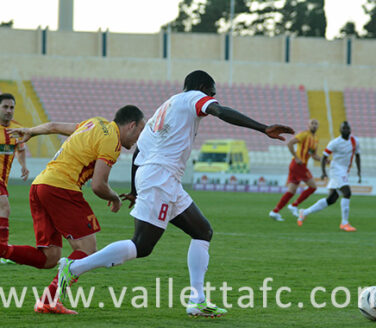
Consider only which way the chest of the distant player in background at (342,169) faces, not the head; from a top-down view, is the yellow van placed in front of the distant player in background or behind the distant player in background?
behind

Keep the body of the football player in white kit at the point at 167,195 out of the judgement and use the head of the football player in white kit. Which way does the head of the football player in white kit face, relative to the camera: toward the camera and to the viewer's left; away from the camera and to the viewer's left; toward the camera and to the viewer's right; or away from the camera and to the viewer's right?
away from the camera and to the viewer's right

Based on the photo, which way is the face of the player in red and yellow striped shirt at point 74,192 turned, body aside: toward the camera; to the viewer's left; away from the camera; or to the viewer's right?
to the viewer's right

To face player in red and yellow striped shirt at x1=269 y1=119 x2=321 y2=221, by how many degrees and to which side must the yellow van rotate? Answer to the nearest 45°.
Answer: approximately 45° to its left

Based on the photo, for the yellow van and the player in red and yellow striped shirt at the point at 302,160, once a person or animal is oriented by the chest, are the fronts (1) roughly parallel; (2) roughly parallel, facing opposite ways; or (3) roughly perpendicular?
roughly perpendicular
